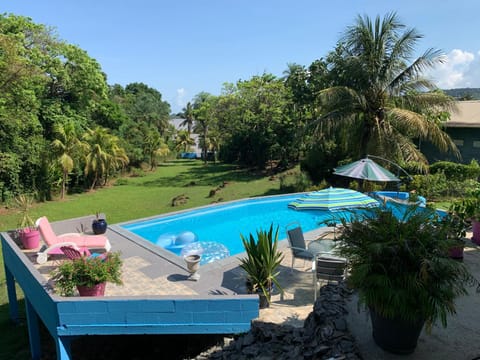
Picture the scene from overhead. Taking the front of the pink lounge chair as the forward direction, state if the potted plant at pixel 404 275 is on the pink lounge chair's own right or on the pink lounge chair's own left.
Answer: on the pink lounge chair's own right

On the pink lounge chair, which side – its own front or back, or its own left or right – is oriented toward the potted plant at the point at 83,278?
right

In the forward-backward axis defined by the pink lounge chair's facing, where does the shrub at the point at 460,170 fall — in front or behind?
in front

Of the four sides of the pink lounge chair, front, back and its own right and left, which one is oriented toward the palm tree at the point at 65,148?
left

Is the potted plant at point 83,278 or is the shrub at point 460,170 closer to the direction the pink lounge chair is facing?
the shrub

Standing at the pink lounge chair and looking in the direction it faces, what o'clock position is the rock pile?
The rock pile is roughly at 2 o'clock from the pink lounge chair.

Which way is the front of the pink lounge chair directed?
to the viewer's right

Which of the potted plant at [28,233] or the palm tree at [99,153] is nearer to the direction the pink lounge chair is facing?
the palm tree

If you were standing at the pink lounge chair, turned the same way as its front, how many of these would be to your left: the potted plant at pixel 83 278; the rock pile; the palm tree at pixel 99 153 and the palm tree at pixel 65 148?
2

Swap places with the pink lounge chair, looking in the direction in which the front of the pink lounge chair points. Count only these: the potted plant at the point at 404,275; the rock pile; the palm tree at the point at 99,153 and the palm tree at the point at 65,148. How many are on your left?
2

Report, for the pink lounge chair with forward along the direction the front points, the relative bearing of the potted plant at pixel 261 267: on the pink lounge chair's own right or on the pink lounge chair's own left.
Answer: on the pink lounge chair's own right
